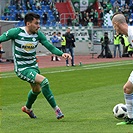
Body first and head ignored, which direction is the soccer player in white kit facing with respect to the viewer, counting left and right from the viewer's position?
facing to the left of the viewer

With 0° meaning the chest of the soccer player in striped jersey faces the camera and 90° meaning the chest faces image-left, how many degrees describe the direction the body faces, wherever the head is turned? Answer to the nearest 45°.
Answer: approximately 315°

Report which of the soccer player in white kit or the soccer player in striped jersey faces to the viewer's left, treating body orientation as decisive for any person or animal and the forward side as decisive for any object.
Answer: the soccer player in white kit

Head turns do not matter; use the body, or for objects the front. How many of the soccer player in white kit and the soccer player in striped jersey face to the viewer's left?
1

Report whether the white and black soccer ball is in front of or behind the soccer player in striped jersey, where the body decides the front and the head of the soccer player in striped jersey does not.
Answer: in front

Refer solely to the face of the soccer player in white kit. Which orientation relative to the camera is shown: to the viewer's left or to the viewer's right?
to the viewer's left

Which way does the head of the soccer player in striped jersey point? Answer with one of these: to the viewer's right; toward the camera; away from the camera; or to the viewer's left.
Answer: to the viewer's right

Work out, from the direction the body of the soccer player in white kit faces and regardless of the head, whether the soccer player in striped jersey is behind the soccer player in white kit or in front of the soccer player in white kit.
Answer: in front

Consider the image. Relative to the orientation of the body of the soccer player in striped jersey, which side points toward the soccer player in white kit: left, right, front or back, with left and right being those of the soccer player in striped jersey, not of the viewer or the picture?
front
